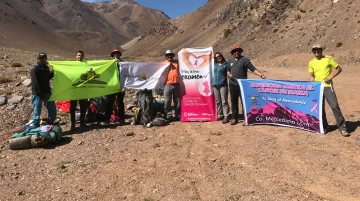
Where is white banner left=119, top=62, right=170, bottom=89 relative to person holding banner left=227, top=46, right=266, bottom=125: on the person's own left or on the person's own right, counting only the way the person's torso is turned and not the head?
on the person's own right

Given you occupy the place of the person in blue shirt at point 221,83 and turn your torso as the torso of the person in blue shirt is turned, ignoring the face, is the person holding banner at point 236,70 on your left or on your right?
on your left

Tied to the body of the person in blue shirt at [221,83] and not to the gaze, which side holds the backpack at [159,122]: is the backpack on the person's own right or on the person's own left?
on the person's own right

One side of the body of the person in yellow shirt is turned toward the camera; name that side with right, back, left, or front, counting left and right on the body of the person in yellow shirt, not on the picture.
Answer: front

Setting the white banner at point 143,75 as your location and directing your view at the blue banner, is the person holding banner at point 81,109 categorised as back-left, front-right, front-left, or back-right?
back-right

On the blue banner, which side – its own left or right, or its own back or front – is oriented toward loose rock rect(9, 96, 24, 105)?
right

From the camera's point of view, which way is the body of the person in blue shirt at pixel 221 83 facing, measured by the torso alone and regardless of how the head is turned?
toward the camera

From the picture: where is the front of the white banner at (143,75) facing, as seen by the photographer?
facing the viewer

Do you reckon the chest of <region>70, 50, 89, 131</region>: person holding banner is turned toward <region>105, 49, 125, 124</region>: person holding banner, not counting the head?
no

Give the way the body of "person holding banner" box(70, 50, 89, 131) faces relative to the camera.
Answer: toward the camera

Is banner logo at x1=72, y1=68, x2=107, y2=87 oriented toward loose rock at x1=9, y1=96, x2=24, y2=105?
no

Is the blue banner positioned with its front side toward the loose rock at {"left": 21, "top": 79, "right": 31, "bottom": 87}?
no

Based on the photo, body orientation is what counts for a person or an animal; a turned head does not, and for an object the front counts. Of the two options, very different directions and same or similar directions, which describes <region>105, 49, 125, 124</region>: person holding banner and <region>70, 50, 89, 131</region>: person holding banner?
same or similar directions

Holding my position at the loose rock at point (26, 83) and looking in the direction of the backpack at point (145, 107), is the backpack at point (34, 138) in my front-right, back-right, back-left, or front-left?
front-right
